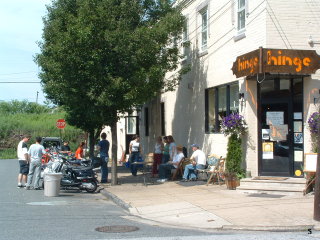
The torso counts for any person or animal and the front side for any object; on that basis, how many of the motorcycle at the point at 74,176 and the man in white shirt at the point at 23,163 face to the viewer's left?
1

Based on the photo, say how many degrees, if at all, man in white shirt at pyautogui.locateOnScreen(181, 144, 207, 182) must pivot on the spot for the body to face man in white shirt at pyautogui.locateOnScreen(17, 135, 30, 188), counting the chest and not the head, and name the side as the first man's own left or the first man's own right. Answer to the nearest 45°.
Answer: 0° — they already face them

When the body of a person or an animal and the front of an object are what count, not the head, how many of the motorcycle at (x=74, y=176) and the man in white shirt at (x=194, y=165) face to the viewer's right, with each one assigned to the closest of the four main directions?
0

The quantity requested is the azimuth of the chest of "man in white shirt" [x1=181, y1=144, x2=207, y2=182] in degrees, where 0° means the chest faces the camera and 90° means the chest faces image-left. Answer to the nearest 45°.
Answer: approximately 90°

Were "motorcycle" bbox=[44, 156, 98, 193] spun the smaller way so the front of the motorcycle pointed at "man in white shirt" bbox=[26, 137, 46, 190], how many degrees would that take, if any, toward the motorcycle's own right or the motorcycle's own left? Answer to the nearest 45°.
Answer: approximately 45° to the motorcycle's own right

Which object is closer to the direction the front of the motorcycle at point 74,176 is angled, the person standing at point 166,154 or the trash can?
the trash can

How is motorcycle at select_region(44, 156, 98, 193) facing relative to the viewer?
to the viewer's left

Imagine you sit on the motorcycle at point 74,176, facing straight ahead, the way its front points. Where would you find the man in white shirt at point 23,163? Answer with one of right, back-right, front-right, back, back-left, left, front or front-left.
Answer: front-right
